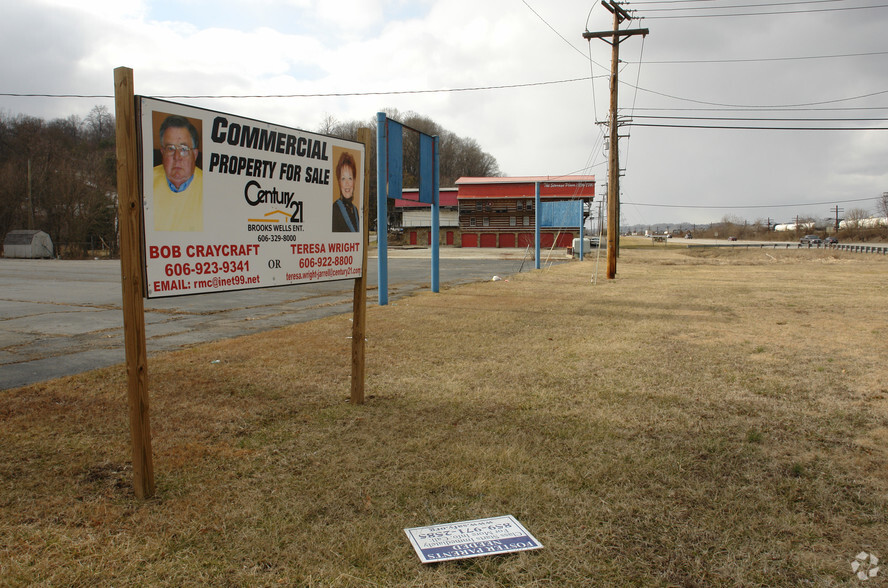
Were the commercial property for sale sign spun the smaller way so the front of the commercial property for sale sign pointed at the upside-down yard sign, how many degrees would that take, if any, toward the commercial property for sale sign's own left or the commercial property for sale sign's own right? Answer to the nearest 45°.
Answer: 0° — it already faces it

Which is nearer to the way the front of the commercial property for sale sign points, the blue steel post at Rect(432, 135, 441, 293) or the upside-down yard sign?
the upside-down yard sign

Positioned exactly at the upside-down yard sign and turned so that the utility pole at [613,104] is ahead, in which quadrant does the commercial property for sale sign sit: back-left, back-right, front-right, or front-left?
front-left

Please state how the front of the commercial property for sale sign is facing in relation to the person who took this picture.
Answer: facing the viewer and to the right of the viewer

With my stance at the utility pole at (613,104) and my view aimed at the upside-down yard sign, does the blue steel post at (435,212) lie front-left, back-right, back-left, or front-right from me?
front-right

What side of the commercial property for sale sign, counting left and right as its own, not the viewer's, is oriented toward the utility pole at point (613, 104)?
left

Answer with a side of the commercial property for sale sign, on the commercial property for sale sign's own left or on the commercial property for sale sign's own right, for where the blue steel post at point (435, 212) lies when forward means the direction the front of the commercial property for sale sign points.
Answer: on the commercial property for sale sign's own left

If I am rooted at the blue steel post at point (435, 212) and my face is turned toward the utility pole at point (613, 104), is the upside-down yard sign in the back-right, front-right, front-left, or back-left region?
back-right

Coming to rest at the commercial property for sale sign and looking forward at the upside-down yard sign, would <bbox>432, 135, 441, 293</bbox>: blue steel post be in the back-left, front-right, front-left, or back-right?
back-left

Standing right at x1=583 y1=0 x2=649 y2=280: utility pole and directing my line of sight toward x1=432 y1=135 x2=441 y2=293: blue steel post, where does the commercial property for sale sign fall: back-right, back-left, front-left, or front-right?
front-left

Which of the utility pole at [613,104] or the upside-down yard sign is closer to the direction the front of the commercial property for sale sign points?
the upside-down yard sign
